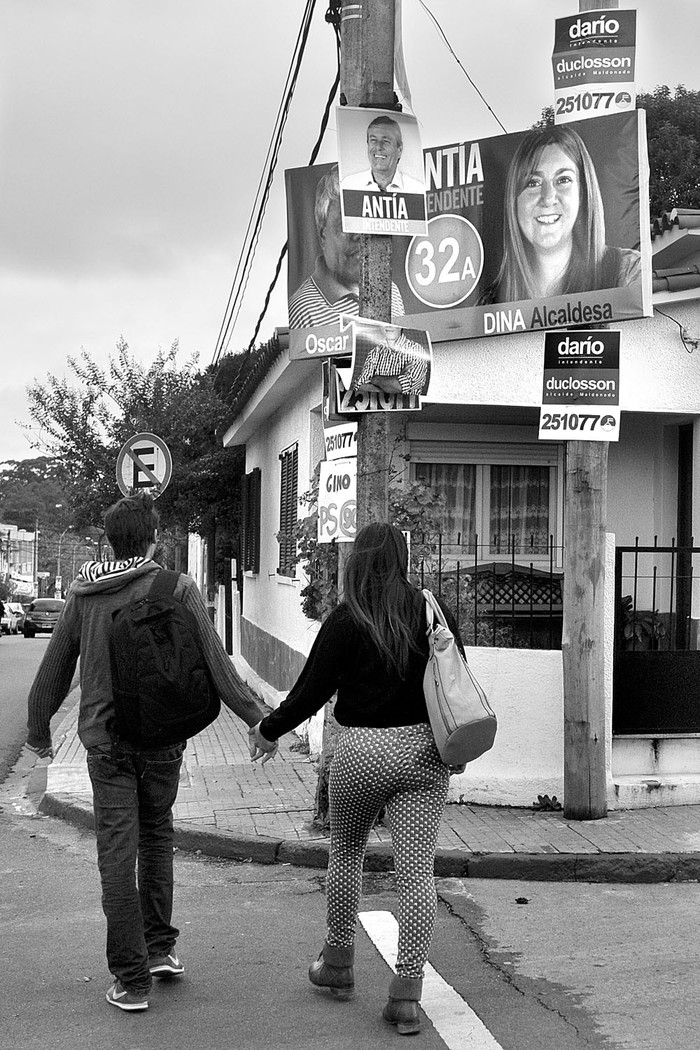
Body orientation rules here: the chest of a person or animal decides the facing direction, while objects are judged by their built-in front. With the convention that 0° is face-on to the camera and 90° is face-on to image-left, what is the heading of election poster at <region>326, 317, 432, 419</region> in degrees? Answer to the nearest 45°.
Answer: approximately 0°

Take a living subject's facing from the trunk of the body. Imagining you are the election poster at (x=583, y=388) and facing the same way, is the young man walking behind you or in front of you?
in front

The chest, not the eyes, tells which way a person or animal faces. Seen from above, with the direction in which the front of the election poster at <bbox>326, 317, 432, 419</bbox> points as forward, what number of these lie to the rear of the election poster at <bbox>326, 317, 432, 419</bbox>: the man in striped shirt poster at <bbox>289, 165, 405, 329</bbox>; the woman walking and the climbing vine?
2

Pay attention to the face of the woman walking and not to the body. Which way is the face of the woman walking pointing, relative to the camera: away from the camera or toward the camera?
away from the camera

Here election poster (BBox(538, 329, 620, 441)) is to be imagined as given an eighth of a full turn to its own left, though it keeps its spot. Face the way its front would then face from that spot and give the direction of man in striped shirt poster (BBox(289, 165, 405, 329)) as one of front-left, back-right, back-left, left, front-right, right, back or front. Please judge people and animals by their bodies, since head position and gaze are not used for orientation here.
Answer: back

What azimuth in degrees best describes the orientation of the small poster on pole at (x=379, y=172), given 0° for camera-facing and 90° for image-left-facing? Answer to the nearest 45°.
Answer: approximately 0°
